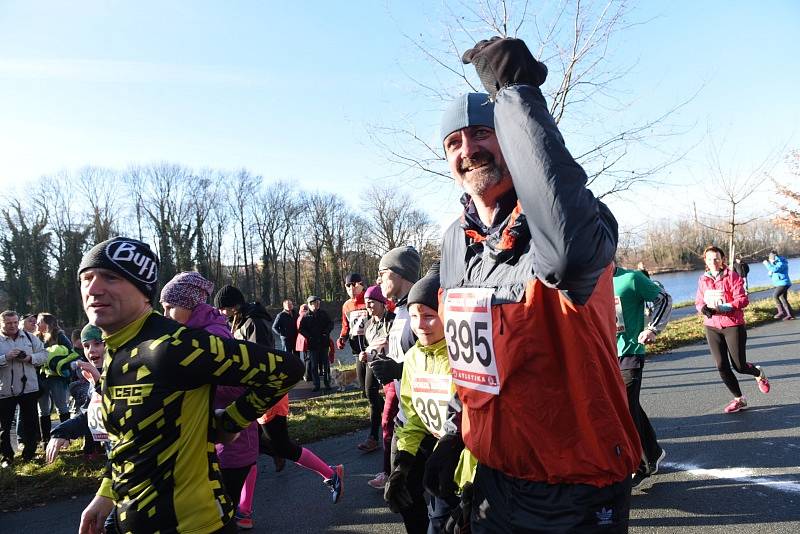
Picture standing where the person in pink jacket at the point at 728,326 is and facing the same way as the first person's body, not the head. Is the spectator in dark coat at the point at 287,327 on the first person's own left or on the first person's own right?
on the first person's own right

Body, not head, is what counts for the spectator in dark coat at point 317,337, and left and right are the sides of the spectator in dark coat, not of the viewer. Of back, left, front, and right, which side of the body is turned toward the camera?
front

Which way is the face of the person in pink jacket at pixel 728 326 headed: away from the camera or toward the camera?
toward the camera

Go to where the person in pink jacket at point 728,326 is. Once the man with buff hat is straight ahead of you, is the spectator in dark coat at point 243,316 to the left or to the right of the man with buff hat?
right

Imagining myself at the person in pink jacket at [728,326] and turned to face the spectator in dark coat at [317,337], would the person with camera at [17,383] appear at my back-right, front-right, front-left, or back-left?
front-left

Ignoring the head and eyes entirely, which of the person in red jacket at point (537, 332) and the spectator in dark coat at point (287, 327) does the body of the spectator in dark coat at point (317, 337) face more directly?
the person in red jacket

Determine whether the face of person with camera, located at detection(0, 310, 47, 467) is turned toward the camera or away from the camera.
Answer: toward the camera

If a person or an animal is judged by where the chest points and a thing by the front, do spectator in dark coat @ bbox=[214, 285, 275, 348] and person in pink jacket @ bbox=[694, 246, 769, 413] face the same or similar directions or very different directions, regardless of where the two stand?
same or similar directions

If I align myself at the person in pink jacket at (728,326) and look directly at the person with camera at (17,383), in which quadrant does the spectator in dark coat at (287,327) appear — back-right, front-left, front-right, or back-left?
front-right

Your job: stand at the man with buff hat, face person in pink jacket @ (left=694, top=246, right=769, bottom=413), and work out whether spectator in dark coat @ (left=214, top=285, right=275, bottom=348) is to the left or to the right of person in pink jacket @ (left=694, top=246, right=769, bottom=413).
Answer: left
